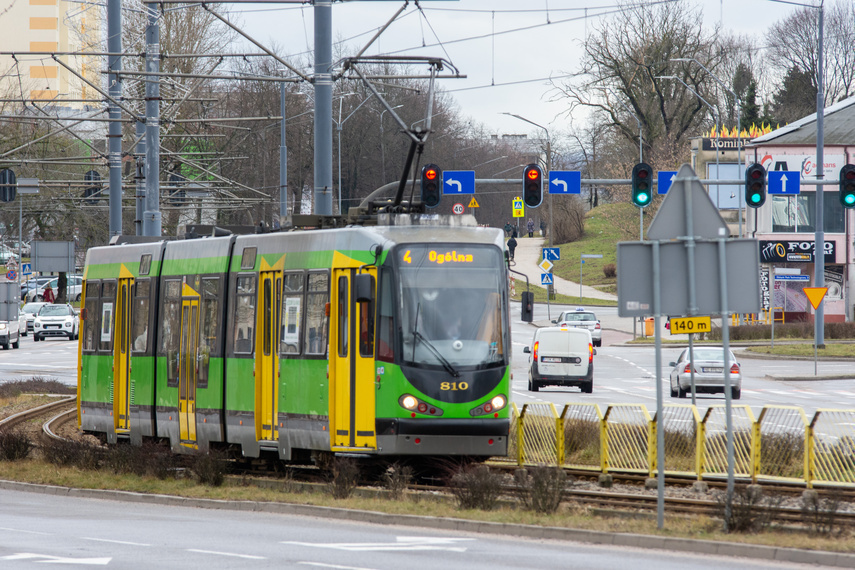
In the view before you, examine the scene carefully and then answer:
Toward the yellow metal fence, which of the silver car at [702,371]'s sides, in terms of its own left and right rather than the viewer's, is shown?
back

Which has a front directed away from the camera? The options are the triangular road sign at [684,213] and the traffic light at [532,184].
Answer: the triangular road sign

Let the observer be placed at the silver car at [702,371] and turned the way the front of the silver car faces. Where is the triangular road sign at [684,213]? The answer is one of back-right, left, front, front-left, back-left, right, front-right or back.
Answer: back

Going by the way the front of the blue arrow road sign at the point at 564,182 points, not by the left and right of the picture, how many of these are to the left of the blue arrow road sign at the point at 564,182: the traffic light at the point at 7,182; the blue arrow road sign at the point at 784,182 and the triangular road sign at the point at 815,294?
2

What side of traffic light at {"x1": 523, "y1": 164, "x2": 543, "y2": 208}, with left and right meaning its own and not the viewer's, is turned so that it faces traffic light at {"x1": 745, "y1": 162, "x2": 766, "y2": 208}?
left

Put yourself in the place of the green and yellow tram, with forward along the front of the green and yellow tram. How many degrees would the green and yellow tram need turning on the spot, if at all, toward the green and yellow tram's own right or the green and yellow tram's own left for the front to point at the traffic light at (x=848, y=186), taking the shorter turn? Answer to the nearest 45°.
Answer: approximately 90° to the green and yellow tram's own left

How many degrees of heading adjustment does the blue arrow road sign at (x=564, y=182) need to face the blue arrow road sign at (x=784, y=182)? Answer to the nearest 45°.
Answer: approximately 90° to its left

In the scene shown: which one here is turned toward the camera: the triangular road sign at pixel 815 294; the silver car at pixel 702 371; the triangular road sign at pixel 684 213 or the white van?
the triangular road sign at pixel 815 294

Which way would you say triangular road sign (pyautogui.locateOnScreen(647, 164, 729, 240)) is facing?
away from the camera

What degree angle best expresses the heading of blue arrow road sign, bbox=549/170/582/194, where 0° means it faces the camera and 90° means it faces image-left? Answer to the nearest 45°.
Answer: approximately 0°

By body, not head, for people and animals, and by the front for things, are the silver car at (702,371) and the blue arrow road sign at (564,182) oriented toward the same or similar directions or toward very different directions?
very different directions

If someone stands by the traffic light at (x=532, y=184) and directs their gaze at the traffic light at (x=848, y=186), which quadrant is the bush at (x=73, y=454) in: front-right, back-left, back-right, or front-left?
back-right

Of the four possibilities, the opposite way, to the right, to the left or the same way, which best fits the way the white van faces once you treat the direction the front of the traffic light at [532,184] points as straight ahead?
the opposite way
